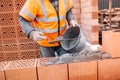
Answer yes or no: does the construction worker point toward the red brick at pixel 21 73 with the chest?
no

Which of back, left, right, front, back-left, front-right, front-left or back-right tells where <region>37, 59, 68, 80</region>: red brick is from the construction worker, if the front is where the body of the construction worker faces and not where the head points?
front-right

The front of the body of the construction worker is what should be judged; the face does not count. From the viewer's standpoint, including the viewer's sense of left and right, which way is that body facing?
facing the viewer and to the right of the viewer

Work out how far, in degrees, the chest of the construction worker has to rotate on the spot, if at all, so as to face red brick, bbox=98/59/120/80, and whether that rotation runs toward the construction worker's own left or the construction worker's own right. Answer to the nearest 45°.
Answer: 0° — they already face it
